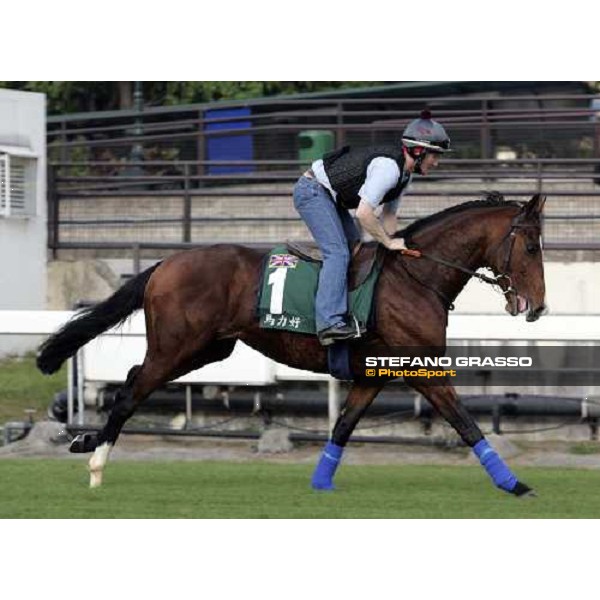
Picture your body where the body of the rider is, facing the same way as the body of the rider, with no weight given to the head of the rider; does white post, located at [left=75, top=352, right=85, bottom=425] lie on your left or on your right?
on your left

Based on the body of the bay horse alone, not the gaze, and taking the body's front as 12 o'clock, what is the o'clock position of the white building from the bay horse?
The white building is roughly at 8 o'clock from the bay horse.

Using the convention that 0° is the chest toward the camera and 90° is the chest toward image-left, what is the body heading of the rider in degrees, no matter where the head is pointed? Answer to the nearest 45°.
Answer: approximately 270°

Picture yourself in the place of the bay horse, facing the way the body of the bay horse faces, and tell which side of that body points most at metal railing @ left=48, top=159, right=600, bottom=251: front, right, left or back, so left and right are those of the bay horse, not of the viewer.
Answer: left

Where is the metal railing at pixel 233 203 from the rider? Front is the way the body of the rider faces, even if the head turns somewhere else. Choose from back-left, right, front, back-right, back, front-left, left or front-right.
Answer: left

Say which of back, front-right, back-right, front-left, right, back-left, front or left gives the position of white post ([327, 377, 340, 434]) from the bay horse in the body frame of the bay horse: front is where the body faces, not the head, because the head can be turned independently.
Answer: left

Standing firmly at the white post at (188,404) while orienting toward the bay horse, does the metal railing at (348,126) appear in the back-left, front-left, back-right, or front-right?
back-left

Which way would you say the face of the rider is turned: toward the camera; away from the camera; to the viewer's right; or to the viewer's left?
to the viewer's right

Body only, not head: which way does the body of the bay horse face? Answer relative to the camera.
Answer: to the viewer's right

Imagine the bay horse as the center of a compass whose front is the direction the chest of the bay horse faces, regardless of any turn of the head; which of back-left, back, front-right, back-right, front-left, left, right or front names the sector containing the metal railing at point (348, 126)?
left

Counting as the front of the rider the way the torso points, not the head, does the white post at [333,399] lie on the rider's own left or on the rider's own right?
on the rider's own left
